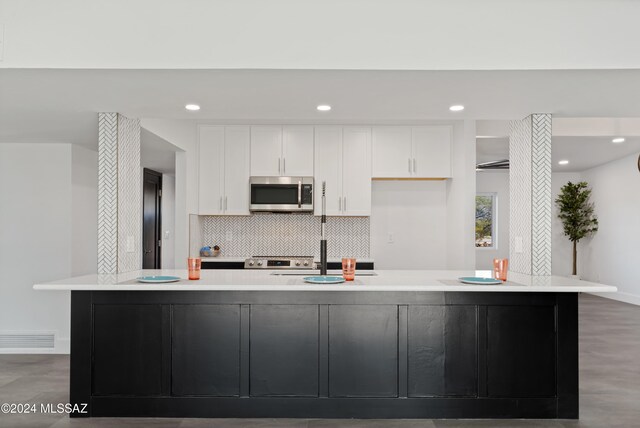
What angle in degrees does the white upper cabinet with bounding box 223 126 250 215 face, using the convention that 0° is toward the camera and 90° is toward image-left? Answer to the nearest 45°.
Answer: approximately 0°

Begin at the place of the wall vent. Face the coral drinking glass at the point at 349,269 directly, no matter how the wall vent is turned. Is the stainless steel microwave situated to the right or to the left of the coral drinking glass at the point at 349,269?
left

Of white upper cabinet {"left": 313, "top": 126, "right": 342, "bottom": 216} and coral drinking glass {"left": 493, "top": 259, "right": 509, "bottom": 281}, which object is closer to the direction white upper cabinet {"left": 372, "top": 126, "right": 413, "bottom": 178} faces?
the coral drinking glass

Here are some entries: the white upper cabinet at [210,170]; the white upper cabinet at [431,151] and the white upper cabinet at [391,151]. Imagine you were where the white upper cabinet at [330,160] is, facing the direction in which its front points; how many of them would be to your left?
2

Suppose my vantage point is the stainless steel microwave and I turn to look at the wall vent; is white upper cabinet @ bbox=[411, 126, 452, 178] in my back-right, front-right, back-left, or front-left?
back-left

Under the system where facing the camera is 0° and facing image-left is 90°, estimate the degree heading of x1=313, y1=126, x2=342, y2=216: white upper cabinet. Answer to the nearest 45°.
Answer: approximately 0°

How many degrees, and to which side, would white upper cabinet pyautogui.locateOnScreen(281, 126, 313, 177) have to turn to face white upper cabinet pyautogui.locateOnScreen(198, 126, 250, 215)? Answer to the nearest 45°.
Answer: approximately 90° to its right

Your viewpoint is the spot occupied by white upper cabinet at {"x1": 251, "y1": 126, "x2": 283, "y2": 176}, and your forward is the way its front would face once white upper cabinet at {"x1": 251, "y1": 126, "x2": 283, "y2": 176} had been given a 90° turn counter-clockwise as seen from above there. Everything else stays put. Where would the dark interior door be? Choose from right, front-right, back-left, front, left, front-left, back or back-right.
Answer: back-left
